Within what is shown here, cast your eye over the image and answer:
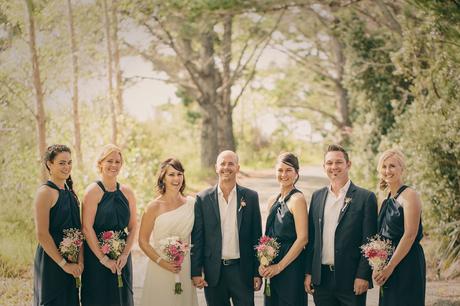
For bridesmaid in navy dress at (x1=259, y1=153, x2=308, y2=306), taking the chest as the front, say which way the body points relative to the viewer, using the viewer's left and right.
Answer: facing the viewer and to the left of the viewer

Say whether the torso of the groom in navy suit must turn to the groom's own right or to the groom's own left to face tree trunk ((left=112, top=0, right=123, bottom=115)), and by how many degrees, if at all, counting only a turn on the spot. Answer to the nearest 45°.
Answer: approximately 180°

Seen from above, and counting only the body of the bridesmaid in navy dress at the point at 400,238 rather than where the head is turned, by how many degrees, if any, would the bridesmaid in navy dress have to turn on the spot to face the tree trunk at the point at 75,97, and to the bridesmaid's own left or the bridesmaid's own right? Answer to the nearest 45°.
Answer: approximately 90° to the bridesmaid's own right

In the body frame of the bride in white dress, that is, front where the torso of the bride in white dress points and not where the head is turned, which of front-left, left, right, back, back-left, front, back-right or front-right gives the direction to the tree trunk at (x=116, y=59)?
back-left

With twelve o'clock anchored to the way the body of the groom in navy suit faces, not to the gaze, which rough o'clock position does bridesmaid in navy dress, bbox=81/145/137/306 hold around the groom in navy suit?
The bridesmaid in navy dress is roughly at 3 o'clock from the groom in navy suit.

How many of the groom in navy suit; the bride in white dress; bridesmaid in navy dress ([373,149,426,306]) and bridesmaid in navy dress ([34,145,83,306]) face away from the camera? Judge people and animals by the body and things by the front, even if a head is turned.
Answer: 0

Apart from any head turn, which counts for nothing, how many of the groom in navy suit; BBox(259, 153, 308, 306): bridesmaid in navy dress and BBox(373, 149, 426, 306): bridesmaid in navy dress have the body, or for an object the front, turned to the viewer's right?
0

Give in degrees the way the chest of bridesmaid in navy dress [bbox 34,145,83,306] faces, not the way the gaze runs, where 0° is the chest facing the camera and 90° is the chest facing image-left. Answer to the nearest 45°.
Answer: approximately 315°

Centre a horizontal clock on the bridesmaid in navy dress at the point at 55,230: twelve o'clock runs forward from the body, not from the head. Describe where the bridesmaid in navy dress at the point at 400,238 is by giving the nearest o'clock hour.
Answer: the bridesmaid in navy dress at the point at 400,238 is roughly at 11 o'clock from the bridesmaid in navy dress at the point at 55,230.

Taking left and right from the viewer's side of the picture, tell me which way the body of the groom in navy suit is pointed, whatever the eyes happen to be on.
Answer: facing the viewer

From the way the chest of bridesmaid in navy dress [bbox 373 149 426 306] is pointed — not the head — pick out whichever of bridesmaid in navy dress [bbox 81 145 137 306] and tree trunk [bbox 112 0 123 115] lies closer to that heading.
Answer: the bridesmaid in navy dress

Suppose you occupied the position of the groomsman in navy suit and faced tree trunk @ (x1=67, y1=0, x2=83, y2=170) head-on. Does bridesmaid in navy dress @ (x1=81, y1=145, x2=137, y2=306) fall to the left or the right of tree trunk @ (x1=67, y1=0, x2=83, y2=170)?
left

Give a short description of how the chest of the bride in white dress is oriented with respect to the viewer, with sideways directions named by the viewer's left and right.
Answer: facing the viewer and to the right of the viewer

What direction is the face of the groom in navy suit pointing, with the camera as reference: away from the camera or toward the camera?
toward the camera

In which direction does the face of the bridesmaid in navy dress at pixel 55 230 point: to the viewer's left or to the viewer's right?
to the viewer's right

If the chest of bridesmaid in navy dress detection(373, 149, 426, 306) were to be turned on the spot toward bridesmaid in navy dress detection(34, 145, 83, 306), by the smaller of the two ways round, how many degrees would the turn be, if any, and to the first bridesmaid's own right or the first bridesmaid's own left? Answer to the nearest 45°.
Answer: approximately 45° to the first bridesmaid's own right
